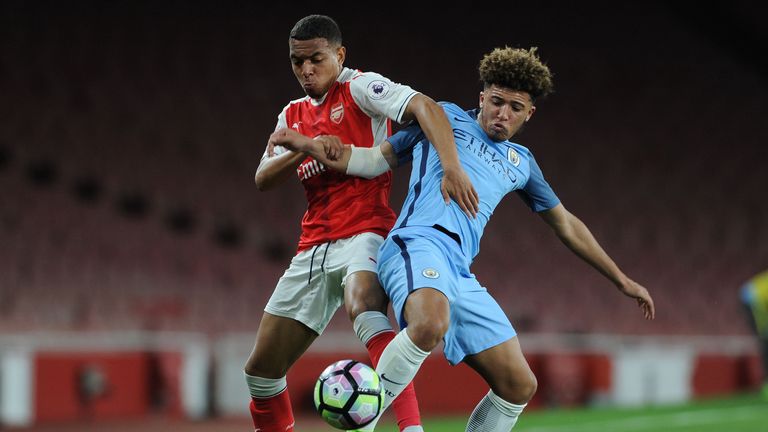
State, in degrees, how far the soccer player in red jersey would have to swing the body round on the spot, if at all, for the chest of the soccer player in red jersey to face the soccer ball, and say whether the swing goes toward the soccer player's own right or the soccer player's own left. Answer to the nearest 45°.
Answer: approximately 45° to the soccer player's own left

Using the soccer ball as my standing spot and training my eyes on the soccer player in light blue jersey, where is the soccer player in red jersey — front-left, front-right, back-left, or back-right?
front-left

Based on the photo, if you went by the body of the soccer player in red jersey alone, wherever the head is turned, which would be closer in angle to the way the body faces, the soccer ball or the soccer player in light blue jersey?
the soccer ball

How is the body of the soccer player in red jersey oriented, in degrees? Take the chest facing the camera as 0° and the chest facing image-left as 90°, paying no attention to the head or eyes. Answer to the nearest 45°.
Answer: approximately 45°
